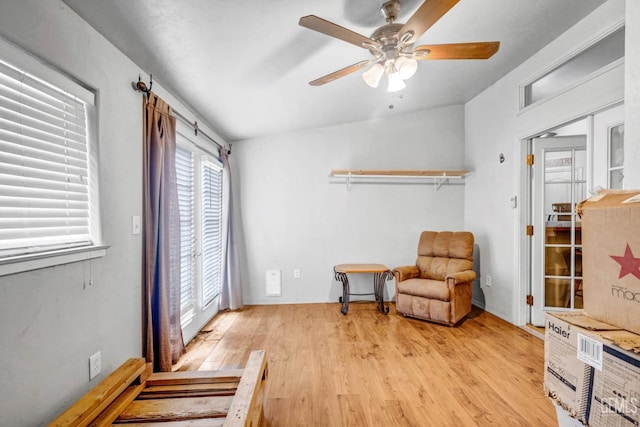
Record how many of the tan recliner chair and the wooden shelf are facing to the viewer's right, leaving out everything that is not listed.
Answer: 0

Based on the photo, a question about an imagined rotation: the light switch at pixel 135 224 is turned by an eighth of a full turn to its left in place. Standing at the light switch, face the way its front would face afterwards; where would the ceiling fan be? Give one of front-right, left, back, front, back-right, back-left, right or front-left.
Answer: front-right

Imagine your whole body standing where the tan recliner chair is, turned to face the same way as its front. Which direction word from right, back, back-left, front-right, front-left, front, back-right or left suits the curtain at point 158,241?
front

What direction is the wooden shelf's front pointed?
toward the camera

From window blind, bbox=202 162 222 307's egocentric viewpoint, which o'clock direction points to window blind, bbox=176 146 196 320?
window blind, bbox=176 146 196 320 is roughly at 2 o'clock from window blind, bbox=202 162 222 307.

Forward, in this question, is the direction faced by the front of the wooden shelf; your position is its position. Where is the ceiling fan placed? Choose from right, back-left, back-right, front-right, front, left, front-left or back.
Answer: front

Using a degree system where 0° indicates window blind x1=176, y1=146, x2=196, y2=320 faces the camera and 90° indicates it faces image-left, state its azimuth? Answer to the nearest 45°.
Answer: approximately 315°

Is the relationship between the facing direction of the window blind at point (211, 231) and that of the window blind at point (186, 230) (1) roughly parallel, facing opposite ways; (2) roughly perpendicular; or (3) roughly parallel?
roughly parallel

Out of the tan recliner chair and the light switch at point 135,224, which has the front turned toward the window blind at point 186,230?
the tan recliner chair

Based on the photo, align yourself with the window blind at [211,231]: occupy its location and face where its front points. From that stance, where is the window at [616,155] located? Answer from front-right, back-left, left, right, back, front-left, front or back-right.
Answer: front

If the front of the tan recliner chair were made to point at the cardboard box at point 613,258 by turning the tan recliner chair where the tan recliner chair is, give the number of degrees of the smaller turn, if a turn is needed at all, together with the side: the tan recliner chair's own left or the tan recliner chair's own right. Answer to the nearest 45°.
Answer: approximately 45° to the tan recliner chair's own left

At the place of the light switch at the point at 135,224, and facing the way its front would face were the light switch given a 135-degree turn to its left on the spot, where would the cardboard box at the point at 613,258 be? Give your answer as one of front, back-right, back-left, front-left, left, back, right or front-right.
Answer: back-right

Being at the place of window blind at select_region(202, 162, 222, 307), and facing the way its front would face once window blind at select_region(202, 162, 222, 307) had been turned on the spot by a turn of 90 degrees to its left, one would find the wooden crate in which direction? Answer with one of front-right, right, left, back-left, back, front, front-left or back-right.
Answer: back-right

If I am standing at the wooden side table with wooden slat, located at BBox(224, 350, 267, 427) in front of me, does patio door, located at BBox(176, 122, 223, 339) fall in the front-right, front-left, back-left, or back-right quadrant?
front-right

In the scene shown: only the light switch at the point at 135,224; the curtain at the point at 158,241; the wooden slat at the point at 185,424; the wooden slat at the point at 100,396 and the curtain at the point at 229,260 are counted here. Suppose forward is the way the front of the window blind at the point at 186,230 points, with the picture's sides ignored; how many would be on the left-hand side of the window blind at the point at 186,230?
1

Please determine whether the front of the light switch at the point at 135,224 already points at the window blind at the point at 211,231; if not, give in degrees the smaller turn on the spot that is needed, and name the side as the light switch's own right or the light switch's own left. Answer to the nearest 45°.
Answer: approximately 90° to the light switch's own left

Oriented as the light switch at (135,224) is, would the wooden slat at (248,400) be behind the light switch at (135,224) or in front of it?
in front

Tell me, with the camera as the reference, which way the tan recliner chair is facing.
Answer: facing the viewer and to the left of the viewer

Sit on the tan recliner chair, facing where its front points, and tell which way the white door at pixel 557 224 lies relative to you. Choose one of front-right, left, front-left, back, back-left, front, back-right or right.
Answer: back-left
